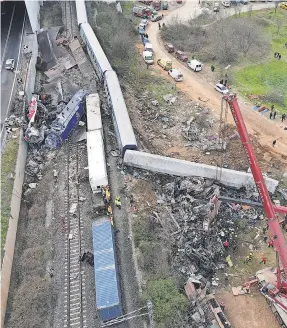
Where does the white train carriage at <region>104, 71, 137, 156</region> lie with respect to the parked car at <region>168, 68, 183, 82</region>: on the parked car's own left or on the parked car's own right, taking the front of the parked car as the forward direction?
on the parked car's own right

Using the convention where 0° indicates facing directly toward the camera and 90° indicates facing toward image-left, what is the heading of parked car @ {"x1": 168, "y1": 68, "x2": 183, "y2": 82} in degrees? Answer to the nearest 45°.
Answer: approximately 315°

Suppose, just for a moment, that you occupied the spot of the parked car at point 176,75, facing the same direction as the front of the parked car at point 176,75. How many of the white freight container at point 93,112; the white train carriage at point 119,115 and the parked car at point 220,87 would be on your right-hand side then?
2

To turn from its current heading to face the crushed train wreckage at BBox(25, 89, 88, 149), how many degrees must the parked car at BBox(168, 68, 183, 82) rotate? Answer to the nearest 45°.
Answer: approximately 90° to its right
